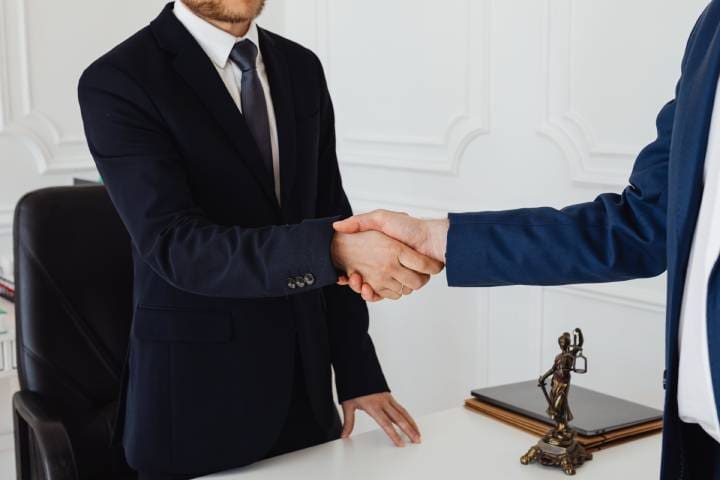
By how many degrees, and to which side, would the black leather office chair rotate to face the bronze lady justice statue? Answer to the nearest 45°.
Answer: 0° — it already faces it

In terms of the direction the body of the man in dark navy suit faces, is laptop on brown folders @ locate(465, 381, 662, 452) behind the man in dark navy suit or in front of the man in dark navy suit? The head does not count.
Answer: in front

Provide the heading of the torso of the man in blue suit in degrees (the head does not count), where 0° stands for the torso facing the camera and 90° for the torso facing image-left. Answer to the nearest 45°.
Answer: approximately 45°

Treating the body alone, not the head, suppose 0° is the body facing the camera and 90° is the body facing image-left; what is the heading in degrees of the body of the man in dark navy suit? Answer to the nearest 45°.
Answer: approximately 315°

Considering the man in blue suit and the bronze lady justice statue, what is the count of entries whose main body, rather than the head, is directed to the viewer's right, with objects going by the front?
0

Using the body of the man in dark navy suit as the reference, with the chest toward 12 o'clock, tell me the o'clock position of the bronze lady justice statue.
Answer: The bronze lady justice statue is roughly at 11 o'clock from the man in dark navy suit.

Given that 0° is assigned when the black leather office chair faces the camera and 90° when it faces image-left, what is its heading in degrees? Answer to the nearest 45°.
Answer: approximately 315°

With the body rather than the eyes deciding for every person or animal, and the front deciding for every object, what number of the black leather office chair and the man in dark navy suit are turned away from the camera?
0
